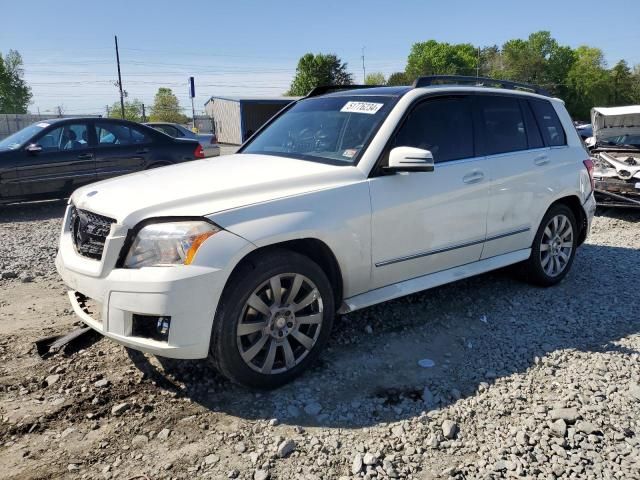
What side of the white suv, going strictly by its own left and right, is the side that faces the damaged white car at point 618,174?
back

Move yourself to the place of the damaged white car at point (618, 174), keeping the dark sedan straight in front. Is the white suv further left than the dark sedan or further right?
left

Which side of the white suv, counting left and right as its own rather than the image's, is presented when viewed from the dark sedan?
right

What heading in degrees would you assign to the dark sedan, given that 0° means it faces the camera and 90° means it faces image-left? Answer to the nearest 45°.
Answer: approximately 90°

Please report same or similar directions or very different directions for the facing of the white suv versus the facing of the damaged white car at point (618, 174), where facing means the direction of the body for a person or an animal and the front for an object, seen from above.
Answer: same or similar directions

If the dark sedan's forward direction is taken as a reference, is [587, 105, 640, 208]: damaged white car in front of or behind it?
behind

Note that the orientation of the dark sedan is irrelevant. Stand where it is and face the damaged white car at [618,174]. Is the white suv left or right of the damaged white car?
right

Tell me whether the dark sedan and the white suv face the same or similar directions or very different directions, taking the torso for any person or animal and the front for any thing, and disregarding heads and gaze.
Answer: same or similar directions

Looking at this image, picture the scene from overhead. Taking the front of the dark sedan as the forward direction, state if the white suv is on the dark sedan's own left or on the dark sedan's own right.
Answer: on the dark sedan's own left

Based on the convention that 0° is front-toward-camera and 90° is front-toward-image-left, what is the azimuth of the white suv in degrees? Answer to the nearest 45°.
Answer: approximately 45°

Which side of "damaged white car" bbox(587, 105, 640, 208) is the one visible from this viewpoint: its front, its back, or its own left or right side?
front

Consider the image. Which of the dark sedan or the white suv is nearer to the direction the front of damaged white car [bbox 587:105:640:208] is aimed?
the white suv

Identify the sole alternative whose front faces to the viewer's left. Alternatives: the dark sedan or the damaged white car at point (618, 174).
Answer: the dark sedan
